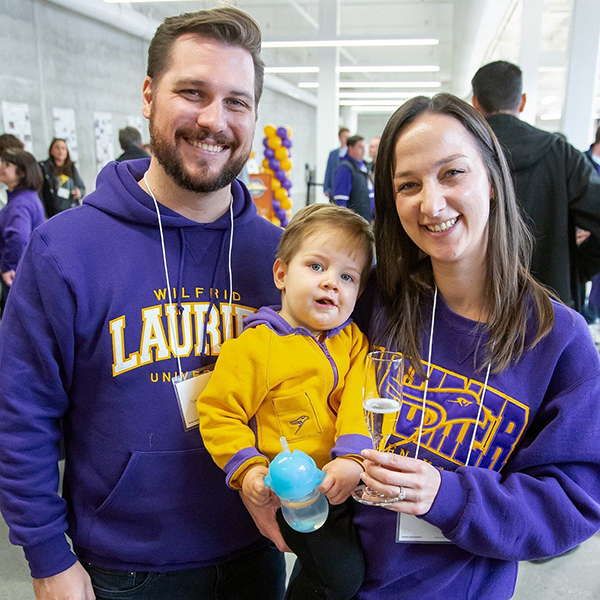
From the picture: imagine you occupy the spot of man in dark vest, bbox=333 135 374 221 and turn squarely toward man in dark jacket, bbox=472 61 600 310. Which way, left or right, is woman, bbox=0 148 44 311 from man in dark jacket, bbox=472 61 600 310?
right

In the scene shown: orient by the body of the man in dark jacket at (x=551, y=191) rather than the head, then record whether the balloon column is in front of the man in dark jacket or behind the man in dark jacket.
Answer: in front

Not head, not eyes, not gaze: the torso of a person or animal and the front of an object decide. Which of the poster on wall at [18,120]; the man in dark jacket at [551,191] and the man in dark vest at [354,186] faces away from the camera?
the man in dark jacket at [551,191]

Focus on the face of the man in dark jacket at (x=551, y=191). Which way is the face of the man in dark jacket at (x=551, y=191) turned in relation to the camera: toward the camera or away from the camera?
away from the camera

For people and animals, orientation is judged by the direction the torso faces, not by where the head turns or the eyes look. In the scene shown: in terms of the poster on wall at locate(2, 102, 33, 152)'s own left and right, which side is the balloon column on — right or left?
on its left

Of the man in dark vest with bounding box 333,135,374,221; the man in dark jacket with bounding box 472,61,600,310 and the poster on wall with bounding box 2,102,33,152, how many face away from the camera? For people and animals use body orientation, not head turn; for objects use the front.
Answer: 1

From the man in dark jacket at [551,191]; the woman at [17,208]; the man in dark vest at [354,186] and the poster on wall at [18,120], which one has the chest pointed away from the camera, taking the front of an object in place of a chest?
the man in dark jacket at [551,191]

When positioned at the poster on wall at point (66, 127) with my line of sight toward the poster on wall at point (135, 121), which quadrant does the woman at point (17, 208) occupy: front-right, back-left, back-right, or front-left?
back-right

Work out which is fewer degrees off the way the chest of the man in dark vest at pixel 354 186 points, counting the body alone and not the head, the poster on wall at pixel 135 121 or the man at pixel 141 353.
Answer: the man

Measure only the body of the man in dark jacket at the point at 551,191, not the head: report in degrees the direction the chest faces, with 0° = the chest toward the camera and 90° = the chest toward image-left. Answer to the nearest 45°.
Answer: approximately 180°
